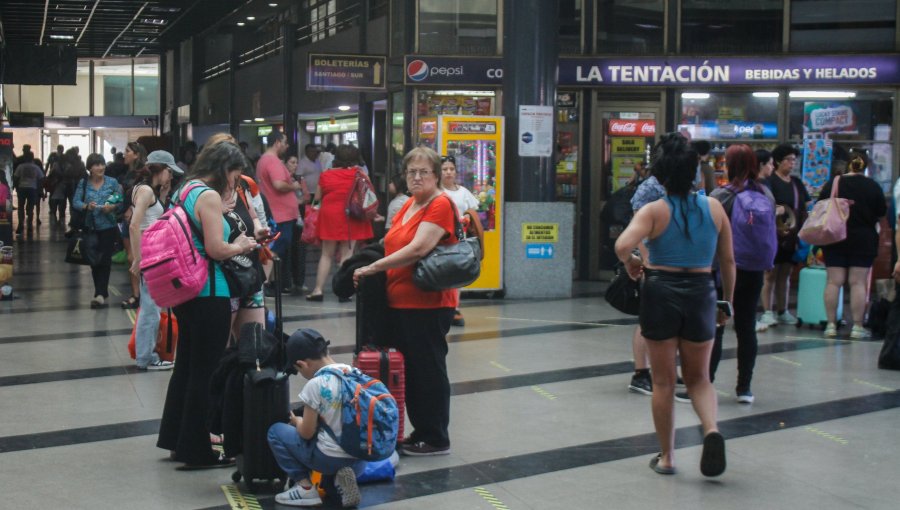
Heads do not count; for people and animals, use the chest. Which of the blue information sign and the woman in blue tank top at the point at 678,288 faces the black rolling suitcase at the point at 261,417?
the blue information sign

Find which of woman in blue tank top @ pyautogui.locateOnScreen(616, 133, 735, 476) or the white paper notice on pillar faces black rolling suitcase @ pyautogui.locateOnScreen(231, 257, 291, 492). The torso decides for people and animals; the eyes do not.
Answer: the white paper notice on pillar

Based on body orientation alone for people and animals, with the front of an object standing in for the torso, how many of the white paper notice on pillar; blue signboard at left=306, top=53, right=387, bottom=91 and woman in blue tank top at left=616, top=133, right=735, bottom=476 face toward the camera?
2

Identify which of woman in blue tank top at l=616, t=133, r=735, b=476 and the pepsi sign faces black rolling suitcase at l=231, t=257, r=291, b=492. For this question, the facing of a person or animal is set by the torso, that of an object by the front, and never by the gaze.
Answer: the pepsi sign

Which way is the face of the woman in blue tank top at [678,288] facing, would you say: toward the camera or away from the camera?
away from the camera

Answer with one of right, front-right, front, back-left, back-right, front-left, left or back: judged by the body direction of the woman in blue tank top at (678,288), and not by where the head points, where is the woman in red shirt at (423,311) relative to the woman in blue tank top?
left

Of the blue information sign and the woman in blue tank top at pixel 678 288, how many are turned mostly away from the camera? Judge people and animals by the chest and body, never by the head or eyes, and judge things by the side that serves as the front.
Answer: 1

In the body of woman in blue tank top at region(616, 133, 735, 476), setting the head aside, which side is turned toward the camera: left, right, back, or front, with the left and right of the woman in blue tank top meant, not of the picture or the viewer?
back

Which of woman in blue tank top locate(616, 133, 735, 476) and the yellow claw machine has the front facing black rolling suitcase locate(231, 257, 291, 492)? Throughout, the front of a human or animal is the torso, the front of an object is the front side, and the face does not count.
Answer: the yellow claw machine
